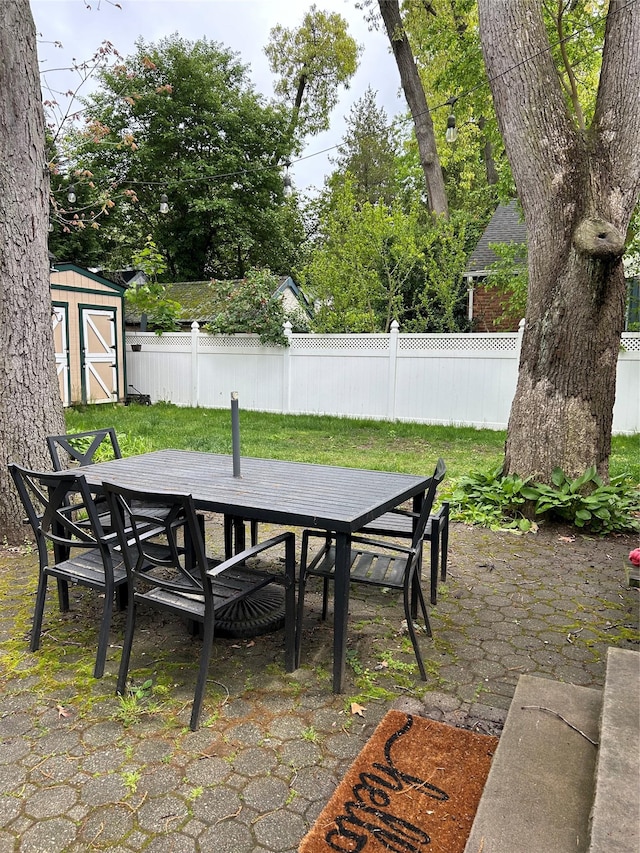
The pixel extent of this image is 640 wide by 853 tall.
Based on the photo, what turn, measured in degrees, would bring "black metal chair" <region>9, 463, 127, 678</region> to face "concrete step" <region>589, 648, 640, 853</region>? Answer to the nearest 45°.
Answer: approximately 90° to its right

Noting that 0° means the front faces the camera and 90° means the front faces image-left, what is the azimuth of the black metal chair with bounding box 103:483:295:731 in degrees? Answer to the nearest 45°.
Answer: approximately 225°

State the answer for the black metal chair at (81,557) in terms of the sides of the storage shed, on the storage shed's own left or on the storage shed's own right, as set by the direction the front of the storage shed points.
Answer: on the storage shed's own right

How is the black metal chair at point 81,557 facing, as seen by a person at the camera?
facing away from the viewer and to the right of the viewer

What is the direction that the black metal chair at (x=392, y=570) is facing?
to the viewer's left

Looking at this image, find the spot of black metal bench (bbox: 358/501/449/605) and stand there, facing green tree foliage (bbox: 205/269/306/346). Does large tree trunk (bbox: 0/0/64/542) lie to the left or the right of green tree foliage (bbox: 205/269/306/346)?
left

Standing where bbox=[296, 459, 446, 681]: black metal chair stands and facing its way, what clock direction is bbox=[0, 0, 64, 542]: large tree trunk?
The large tree trunk is roughly at 1 o'clock from the black metal chair.

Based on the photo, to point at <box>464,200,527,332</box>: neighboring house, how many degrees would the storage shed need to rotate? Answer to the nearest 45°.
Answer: approximately 45° to its left
